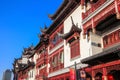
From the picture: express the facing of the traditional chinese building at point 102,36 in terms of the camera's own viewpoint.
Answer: facing the viewer and to the left of the viewer
